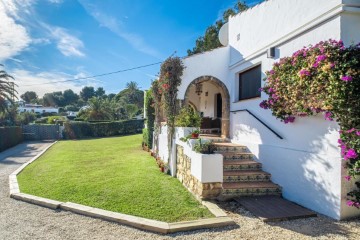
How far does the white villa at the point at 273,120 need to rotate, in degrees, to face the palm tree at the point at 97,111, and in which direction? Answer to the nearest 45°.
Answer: approximately 90° to its right

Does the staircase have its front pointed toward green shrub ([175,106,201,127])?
no

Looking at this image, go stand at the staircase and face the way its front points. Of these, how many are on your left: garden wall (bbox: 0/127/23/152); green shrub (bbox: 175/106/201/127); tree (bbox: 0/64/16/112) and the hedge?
0

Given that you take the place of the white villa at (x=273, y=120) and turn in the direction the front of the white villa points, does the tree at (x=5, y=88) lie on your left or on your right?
on your right

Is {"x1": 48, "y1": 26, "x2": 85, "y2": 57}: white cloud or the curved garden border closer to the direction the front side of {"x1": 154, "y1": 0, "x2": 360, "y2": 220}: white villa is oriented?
the curved garden border

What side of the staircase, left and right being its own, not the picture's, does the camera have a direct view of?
front

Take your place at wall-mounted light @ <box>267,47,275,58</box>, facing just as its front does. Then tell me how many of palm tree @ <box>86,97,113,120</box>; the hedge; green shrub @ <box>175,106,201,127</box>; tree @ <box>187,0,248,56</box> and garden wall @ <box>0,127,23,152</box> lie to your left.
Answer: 0

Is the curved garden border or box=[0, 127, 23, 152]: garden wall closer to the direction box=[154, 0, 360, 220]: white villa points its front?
the curved garden border

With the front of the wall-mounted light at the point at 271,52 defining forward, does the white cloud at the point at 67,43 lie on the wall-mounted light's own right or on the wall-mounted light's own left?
on the wall-mounted light's own right

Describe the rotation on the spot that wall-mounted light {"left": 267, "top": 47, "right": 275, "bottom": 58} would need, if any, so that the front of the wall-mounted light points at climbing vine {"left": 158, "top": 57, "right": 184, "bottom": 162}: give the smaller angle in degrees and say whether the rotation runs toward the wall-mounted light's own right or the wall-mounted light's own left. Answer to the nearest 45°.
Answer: approximately 45° to the wall-mounted light's own right

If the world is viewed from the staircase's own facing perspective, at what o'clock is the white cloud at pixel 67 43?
The white cloud is roughly at 6 o'clock from the staircase.

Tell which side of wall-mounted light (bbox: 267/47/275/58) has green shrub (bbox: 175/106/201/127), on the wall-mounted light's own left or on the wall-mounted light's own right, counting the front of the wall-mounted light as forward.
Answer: on the wall-mounted light's own right

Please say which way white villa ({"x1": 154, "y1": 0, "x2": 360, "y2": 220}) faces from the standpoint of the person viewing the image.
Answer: facing the viewer and to the left of the viewer

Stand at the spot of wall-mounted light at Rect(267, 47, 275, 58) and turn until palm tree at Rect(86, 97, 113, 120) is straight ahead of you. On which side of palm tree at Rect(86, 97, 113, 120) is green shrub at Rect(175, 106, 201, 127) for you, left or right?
left

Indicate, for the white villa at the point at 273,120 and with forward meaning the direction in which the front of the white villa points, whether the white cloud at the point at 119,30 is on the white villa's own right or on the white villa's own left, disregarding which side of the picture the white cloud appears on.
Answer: on the white villa's own right

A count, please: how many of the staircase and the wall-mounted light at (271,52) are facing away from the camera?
0

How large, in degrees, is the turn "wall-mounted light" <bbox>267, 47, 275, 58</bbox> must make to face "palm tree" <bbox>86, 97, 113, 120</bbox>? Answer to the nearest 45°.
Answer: approximately 90° to its right
